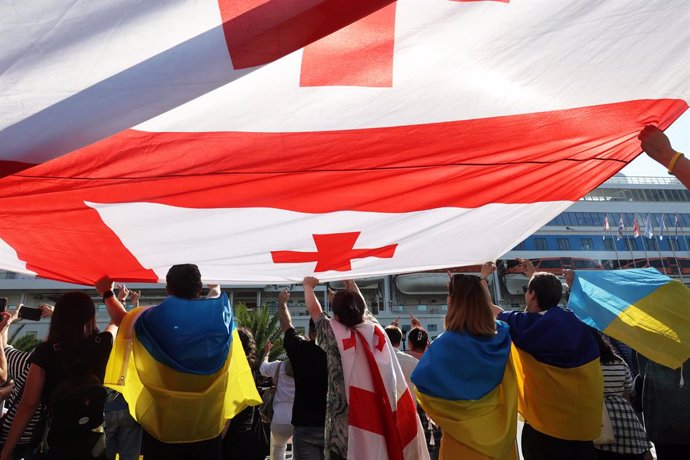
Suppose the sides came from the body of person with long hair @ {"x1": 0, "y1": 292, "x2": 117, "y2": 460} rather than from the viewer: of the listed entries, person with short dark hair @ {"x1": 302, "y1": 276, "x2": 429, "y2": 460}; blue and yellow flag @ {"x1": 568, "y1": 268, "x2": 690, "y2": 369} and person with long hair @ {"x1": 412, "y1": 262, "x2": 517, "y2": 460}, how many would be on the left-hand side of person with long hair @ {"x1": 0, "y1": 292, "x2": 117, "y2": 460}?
0

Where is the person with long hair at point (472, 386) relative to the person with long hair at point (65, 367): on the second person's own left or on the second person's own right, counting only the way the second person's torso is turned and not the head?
on the second person's own right

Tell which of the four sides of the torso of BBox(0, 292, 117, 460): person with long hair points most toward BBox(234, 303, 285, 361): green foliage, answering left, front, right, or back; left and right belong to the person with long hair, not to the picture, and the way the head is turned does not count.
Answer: front

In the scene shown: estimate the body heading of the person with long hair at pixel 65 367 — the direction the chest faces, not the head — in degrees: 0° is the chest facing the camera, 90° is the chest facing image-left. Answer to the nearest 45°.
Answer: approximately 180°

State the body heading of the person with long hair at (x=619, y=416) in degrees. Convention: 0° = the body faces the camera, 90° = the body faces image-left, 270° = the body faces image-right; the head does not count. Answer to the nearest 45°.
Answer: approximately 180°

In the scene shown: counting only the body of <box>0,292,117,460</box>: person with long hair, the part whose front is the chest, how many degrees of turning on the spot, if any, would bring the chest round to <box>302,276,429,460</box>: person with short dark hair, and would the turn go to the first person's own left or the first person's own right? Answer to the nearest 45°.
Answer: approximately 90° to the first person's own right

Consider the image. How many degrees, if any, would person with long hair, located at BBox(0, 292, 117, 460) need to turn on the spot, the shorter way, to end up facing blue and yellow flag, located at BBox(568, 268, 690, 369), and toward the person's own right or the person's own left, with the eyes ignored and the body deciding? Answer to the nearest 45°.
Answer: approximately 90° to the person's own right

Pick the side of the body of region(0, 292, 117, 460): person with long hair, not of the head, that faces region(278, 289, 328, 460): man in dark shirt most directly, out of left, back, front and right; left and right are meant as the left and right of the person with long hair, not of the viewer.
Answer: right

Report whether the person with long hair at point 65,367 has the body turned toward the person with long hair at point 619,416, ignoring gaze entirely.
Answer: no

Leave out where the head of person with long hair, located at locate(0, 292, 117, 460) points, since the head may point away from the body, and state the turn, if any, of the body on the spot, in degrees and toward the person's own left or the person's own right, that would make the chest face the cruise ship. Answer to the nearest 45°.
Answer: approximately 45° to the person's own right

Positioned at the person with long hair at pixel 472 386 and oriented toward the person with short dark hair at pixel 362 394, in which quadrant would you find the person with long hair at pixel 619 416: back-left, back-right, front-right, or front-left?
back-right

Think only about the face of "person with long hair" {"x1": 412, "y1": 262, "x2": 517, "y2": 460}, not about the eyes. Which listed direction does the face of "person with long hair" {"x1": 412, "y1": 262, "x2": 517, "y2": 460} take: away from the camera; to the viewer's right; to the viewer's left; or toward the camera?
away from the camera

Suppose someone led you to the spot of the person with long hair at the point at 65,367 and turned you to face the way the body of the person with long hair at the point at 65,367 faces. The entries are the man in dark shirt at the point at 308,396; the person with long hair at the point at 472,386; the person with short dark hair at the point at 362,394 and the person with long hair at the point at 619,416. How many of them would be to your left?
0

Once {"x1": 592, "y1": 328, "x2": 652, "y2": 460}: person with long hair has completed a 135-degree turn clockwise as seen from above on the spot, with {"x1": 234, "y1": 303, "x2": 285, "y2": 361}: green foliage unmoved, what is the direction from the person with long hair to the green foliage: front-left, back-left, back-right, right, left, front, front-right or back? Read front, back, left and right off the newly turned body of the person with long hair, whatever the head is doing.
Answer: back

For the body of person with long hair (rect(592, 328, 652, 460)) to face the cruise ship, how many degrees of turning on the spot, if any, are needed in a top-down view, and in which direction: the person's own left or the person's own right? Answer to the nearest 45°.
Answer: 0° — they already face it

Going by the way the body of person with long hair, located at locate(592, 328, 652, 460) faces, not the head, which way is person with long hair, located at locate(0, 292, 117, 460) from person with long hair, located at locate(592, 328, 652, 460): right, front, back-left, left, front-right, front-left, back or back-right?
back-left

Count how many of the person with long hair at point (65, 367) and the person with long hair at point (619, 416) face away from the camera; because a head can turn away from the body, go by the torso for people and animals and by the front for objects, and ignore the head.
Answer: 2
